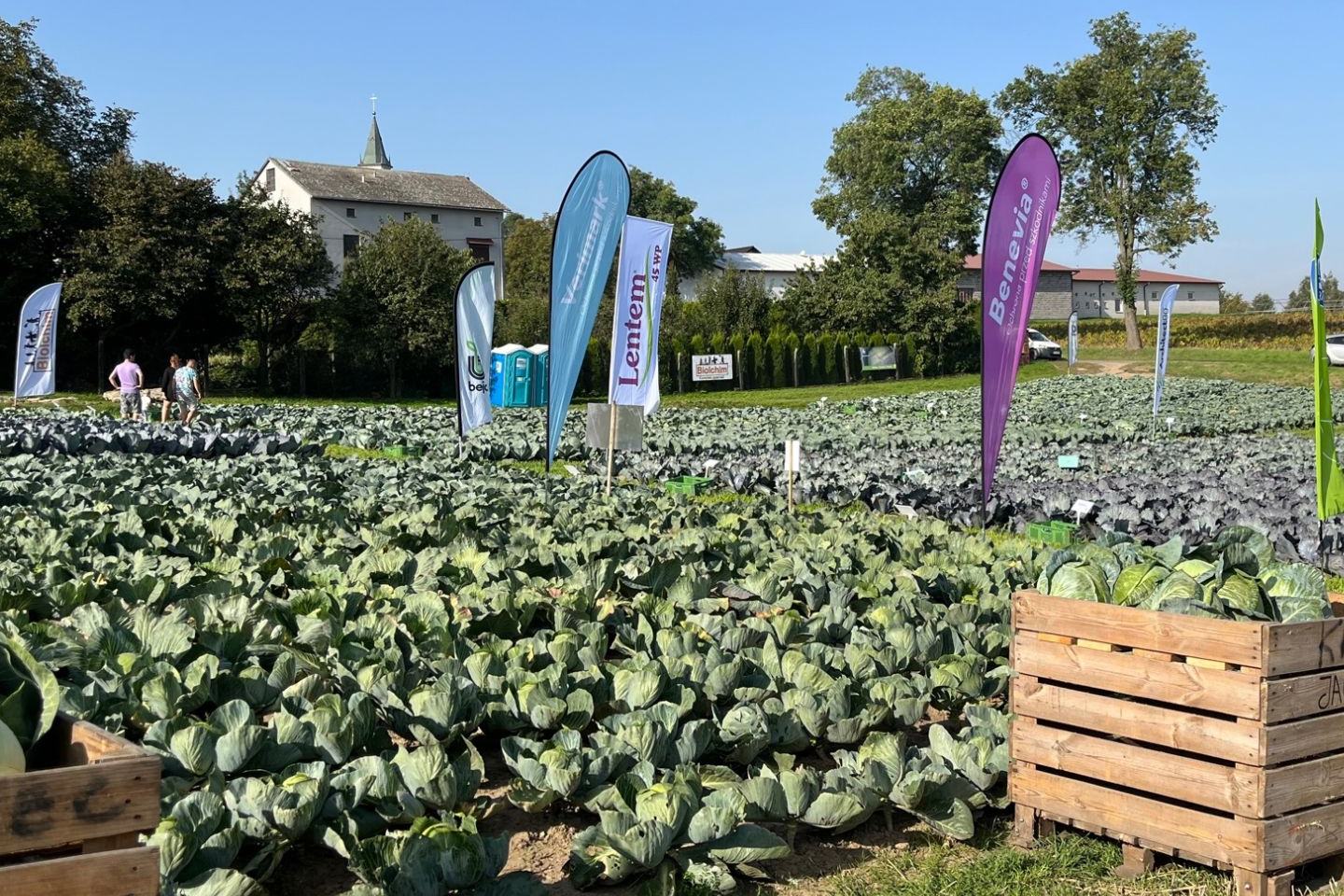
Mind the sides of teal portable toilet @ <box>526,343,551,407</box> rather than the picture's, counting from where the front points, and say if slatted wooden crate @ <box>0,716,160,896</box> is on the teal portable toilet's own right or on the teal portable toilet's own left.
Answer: on the teal portable toilet's own right

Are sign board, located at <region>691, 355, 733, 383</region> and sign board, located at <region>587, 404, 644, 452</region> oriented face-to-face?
yes

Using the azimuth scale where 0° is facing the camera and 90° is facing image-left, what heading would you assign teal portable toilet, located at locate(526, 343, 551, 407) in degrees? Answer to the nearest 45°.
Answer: approximately 315°

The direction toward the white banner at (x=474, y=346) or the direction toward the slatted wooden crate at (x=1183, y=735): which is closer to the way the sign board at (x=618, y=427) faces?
the white banner

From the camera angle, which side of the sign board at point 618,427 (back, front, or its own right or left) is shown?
back

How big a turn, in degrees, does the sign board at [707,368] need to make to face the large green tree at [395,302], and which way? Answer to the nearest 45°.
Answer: approximately 90° to its right

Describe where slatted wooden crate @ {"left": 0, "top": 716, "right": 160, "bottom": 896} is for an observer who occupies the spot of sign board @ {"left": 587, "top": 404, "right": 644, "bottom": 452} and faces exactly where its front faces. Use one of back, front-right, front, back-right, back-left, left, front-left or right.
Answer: back

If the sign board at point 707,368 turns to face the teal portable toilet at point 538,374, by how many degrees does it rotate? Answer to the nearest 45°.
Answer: approximately 45° to its right

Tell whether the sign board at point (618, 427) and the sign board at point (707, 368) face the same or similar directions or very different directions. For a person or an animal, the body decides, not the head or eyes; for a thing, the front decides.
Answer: very different directions

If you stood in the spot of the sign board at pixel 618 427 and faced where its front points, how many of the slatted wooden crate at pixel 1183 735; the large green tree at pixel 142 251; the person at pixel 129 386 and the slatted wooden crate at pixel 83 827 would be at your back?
2
